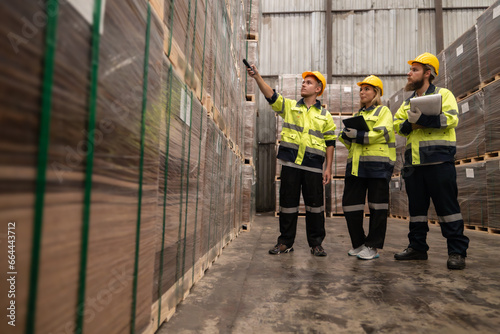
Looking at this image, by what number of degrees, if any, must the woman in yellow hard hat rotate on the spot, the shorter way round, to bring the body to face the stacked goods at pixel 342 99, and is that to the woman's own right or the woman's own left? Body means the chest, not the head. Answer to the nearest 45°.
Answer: approximately 135° to the woman's own right

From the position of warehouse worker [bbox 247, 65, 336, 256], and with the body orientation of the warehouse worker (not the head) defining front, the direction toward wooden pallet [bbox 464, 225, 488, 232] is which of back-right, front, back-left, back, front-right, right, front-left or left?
back-left

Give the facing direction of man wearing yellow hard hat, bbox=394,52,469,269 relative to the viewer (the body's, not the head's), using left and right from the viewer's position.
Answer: facing the viewer and to the left of the viewer

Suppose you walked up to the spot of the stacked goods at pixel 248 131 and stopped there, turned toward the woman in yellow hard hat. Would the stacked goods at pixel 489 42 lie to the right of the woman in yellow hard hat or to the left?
left

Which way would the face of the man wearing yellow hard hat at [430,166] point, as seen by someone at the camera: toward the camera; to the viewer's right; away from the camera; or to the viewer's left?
to the viewer's left

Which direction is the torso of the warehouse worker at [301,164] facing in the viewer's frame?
toward the camera

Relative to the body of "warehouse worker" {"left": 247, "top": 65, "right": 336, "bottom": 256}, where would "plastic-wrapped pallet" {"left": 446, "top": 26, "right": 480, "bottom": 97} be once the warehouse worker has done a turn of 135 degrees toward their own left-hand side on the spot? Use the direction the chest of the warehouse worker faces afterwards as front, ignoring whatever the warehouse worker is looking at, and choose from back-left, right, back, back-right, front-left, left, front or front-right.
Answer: front

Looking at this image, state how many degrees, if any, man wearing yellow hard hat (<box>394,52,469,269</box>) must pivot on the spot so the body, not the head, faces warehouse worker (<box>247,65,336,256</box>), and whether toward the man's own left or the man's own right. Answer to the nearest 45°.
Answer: approximately 45° to the man's own right

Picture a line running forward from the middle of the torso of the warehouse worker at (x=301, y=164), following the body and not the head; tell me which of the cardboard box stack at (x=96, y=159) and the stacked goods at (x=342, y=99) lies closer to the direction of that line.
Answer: the cardboard box stack

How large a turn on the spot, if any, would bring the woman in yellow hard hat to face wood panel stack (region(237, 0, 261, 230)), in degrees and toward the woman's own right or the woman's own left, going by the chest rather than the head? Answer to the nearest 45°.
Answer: approximately 90° to the woman's own right
